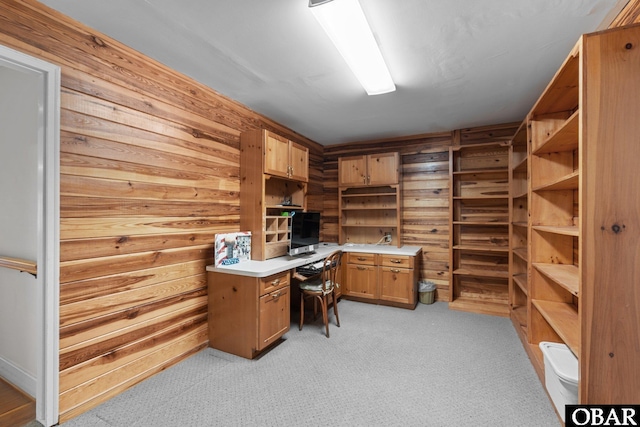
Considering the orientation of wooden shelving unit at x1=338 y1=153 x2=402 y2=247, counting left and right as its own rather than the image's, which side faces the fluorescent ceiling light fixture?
front

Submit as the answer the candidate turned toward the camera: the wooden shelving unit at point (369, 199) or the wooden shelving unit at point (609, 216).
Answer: the wooden shelving unit at point (369, 199)

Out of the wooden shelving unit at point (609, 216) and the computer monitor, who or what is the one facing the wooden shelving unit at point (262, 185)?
the wooden shelving unit at point (609, 216)

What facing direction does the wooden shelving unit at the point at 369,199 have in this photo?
toward the camera

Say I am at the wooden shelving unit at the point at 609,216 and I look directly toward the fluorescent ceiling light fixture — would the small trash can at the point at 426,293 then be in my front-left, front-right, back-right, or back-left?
front-right

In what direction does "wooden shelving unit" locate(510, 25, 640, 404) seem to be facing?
to the viewer's left

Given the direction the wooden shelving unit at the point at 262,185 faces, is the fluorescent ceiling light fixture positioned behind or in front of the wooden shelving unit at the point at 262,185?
in front

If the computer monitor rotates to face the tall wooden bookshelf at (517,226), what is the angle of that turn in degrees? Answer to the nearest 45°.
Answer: approximately 45° to its left

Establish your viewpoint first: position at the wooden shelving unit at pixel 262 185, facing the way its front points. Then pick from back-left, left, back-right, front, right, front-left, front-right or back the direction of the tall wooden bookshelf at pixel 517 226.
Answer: front-left

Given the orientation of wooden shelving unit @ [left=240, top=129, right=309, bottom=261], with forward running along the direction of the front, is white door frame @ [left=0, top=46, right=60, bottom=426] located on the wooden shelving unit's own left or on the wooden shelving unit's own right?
on the wooden shelving unit's own right

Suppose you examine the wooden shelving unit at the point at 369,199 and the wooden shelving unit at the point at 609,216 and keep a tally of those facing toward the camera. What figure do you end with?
1

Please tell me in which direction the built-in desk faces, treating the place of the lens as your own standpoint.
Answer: facing the viewer and to the right of the viewer
